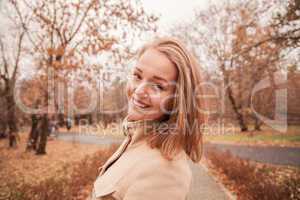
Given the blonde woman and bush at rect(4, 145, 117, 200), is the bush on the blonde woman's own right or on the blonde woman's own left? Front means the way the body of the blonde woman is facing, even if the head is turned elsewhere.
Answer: on the blonde woman's own right

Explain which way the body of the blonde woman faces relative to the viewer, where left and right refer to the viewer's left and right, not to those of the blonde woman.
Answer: facing to the left of the viewer
